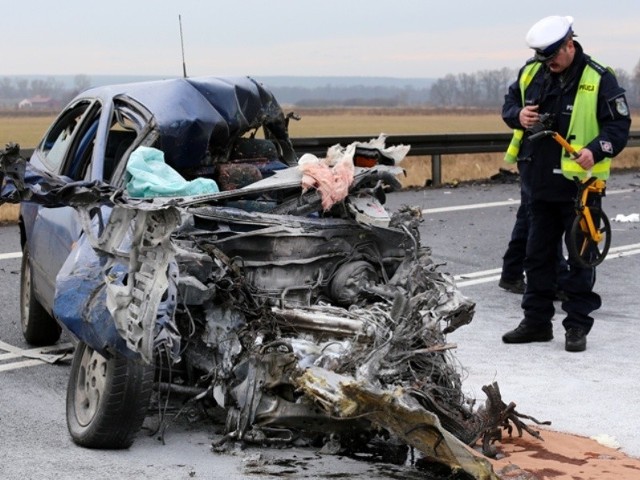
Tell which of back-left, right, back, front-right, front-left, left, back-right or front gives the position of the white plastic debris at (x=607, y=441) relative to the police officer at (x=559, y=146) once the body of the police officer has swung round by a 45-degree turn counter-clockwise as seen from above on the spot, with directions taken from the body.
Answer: front

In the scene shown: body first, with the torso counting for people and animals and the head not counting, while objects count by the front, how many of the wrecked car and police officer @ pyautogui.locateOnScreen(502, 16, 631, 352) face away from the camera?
0

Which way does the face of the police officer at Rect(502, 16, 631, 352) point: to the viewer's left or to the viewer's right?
to the viewer's left

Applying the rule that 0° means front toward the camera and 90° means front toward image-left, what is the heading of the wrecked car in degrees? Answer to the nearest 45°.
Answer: approximately 315°

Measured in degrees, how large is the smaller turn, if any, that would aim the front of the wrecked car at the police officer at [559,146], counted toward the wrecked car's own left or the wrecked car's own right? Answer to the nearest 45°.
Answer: approximately 90° to the wrecked car's own left

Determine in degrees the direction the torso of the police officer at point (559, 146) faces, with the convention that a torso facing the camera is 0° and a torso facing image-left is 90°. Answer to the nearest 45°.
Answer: approximately 45°

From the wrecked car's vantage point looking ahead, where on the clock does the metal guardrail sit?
The metal guardrail is roughly at 8 o'clock from the wrecked car.

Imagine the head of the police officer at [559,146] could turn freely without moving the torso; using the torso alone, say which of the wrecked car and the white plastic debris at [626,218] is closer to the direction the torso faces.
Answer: the wrecked car

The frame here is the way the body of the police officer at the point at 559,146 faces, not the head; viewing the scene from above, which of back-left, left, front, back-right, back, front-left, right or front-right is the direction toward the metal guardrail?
back-right

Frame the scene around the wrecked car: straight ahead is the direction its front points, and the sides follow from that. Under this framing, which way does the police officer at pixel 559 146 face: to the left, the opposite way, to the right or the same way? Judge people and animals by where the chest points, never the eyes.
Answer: to the right

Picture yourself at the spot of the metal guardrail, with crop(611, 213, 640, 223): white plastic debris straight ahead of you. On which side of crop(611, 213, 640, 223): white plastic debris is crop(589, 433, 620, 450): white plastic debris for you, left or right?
right
